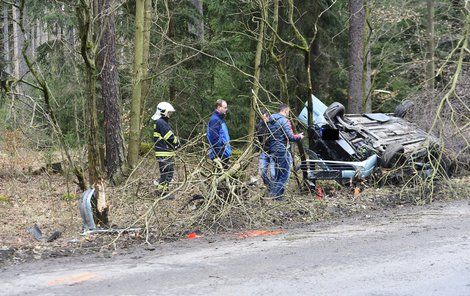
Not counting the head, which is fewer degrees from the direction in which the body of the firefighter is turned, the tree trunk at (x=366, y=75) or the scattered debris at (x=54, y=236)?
the tree trunk

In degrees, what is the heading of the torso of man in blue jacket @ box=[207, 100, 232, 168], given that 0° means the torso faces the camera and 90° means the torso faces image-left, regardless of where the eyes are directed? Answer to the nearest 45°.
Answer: approximately 270°

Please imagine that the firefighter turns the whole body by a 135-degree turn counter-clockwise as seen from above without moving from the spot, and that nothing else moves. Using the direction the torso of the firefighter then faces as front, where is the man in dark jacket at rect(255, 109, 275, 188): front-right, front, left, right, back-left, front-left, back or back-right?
back

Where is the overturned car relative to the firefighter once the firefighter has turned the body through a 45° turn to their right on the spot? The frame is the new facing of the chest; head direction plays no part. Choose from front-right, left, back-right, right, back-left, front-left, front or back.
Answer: front-left

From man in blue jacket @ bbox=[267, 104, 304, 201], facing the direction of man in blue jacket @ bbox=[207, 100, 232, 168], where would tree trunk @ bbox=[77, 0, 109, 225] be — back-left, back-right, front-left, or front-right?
front-left

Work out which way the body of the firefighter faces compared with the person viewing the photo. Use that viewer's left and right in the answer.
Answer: facing to the right of the viewer

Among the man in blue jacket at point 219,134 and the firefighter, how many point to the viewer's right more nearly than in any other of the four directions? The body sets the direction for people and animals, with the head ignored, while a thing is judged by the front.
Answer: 2

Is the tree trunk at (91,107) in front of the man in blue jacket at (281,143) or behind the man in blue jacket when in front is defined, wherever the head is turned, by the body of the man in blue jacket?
behind

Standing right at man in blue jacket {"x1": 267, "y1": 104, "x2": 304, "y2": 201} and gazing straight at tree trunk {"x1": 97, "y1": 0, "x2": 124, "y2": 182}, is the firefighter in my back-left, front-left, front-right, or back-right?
front-left

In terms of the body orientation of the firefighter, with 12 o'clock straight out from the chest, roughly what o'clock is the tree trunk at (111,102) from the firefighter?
The tree trunk is roughly at 8 o'clock from the firefighter.
